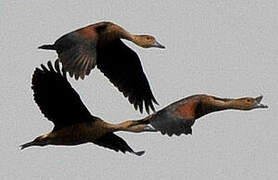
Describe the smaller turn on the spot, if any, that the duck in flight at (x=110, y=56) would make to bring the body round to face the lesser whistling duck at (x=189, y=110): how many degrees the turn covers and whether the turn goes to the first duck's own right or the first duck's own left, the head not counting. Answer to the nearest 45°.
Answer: approximately 45° to the first duck's own right

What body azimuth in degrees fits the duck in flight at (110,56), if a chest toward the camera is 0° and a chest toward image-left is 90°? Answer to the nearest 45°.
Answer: approximately 270°

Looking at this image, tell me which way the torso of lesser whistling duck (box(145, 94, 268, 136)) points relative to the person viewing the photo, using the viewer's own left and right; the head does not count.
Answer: facing to the right of the viewer

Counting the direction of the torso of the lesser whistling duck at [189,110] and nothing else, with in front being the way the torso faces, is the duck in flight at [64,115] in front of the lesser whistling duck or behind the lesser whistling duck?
behind

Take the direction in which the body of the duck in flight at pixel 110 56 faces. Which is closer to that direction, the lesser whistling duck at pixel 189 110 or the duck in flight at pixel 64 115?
the lesser whistling duck

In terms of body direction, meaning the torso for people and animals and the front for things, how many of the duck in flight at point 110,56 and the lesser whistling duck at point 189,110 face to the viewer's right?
2
